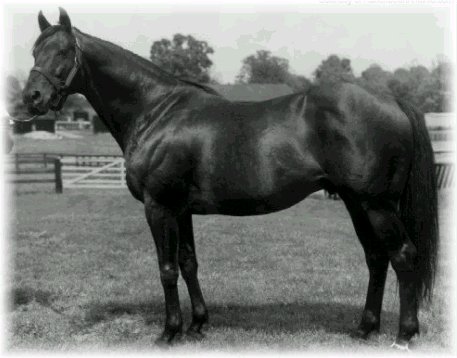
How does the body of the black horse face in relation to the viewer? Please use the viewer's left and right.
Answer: facing to the left of the viewer

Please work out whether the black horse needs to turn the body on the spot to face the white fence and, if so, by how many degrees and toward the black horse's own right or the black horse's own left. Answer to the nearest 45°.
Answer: approximately 90° to the black horse's own right
